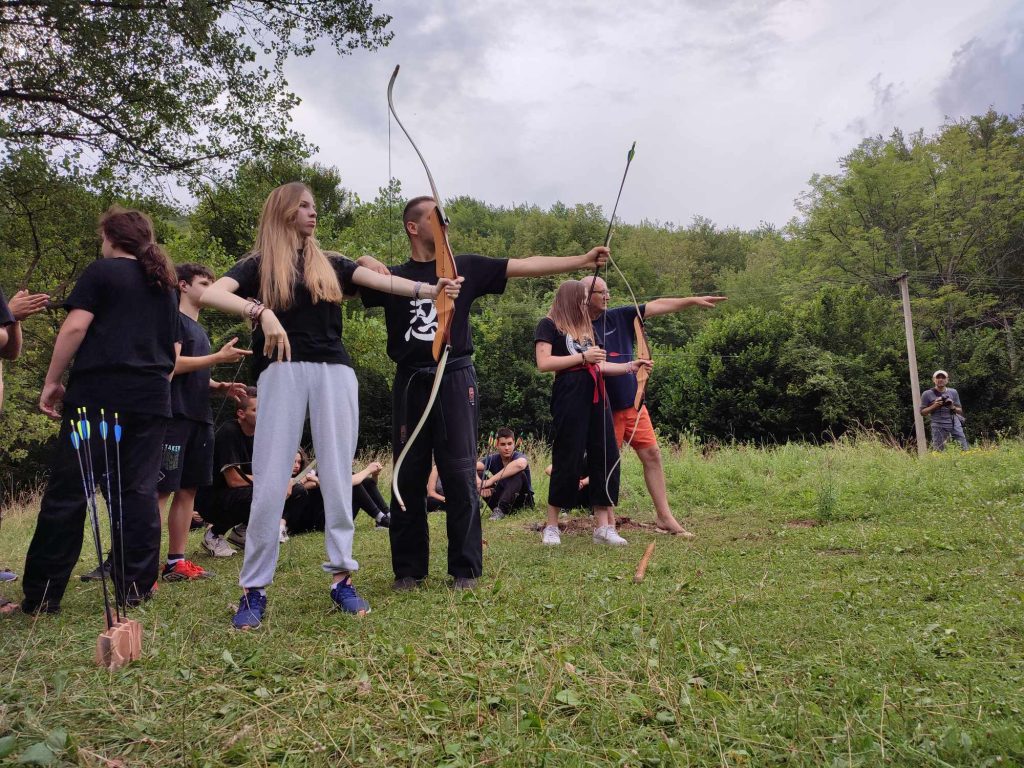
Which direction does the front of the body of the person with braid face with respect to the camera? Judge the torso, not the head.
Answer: away from the camera

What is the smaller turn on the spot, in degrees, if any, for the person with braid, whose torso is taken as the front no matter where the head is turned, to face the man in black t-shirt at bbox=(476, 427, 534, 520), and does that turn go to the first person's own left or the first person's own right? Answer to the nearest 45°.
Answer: approximately 45° to the first person's own right

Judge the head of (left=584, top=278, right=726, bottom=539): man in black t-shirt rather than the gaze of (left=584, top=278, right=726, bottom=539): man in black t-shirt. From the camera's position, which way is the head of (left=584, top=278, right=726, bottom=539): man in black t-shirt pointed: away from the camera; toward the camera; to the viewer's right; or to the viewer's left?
to the viewer's right

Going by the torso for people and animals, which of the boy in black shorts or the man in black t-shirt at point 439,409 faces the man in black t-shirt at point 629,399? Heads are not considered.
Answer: the boy in black shorts

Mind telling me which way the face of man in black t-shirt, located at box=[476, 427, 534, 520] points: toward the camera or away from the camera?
toward the camera

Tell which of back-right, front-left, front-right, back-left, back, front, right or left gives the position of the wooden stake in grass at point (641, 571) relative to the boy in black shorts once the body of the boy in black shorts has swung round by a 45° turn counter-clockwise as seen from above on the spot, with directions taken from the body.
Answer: right

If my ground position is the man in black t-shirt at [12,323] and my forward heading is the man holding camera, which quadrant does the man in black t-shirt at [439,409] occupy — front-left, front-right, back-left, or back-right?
front-right

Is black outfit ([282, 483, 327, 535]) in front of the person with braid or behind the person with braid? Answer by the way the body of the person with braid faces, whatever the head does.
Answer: in front

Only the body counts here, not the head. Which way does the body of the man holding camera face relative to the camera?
toward the camera

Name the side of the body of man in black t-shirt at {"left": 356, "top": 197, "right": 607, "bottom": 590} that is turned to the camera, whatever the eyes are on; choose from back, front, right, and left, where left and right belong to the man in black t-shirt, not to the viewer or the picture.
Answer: front

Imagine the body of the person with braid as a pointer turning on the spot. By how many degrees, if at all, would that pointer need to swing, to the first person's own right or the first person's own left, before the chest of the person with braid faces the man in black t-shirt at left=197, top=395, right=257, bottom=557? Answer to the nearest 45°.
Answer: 0° — they already face them

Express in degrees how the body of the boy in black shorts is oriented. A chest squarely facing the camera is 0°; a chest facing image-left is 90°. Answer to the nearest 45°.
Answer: approximately 270°

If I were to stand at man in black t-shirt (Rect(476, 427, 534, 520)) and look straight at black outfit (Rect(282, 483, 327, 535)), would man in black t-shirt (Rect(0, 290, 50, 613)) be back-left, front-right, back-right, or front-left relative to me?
front-left

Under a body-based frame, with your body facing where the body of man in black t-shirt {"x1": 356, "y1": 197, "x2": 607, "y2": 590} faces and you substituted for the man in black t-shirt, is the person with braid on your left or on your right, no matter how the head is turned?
on your right
